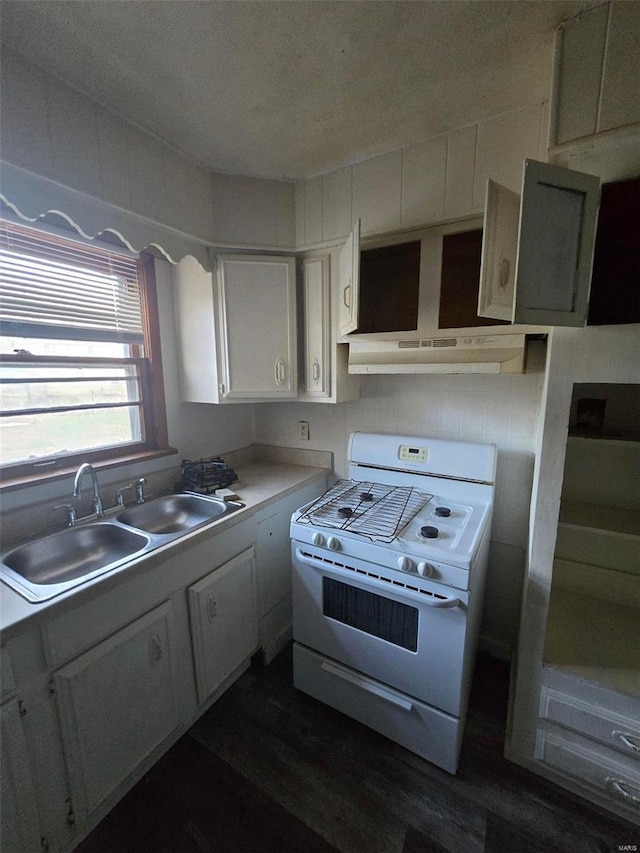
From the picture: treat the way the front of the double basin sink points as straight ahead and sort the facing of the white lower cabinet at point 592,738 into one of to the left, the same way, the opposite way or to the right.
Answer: the opposite way

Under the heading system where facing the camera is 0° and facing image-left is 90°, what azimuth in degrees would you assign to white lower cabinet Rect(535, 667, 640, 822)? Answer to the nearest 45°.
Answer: approximately 45°

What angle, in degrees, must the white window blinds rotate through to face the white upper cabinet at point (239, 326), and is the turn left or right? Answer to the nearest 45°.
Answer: approximately 45° to its left

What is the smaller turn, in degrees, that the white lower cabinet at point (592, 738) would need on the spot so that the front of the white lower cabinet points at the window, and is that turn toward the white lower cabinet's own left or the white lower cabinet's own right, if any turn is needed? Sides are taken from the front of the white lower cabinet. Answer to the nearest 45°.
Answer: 0° — it already faces it

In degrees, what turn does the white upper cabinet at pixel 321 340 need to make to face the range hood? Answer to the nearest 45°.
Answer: approximately 90° to its left

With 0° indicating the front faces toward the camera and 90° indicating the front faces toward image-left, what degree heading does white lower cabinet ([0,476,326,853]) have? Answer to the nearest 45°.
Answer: approximately 315°

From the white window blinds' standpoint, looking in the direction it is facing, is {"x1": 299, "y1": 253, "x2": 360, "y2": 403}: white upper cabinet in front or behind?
in front

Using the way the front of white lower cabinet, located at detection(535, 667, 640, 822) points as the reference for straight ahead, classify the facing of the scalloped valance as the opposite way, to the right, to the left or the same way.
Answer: the opposite way
